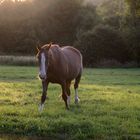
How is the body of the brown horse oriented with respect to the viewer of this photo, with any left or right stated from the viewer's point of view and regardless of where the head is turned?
facing the viewer and to the left of the viewer
